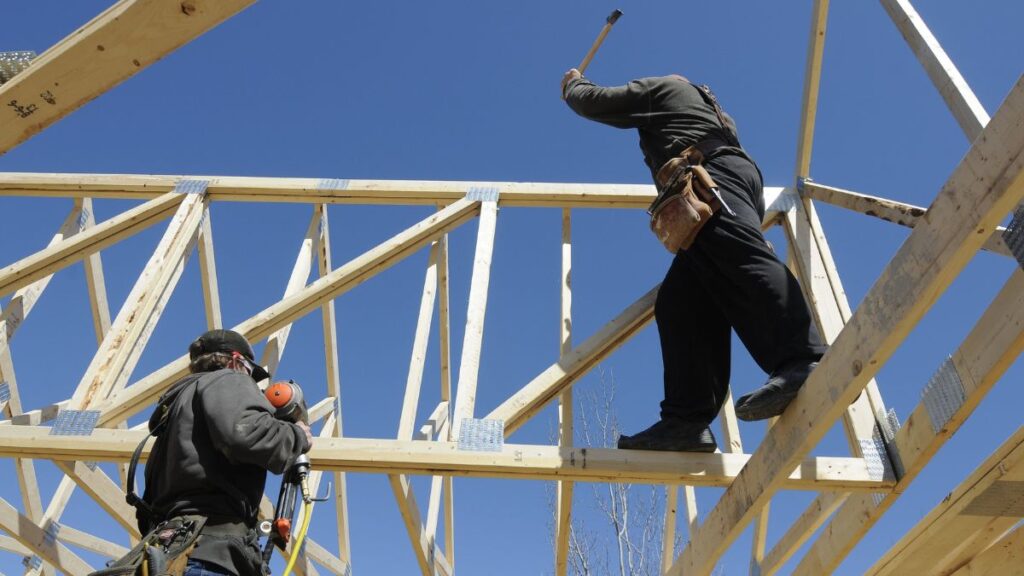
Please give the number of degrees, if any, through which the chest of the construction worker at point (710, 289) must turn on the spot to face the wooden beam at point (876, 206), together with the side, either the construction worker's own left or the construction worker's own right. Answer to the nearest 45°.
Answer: approximately 135° to the construction worker's own right

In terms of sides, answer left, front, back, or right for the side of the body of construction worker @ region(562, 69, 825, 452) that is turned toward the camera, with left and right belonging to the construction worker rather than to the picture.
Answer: left

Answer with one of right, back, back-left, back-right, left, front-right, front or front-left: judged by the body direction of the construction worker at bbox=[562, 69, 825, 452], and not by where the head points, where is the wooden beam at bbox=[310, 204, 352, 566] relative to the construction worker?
front-right

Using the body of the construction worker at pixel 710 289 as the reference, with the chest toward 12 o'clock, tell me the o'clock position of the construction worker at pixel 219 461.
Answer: the construction worker at pixel 219 461 is roughly at 11 o'clock from the construction worker at pixel 710 289.

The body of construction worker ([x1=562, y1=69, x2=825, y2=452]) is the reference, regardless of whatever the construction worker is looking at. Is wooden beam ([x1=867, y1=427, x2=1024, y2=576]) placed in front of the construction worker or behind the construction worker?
behind

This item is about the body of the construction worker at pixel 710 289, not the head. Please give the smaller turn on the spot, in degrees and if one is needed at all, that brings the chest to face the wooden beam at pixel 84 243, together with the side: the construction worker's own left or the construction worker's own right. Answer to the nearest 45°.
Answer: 0° — they already face it

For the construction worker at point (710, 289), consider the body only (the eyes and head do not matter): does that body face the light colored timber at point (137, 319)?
yes
